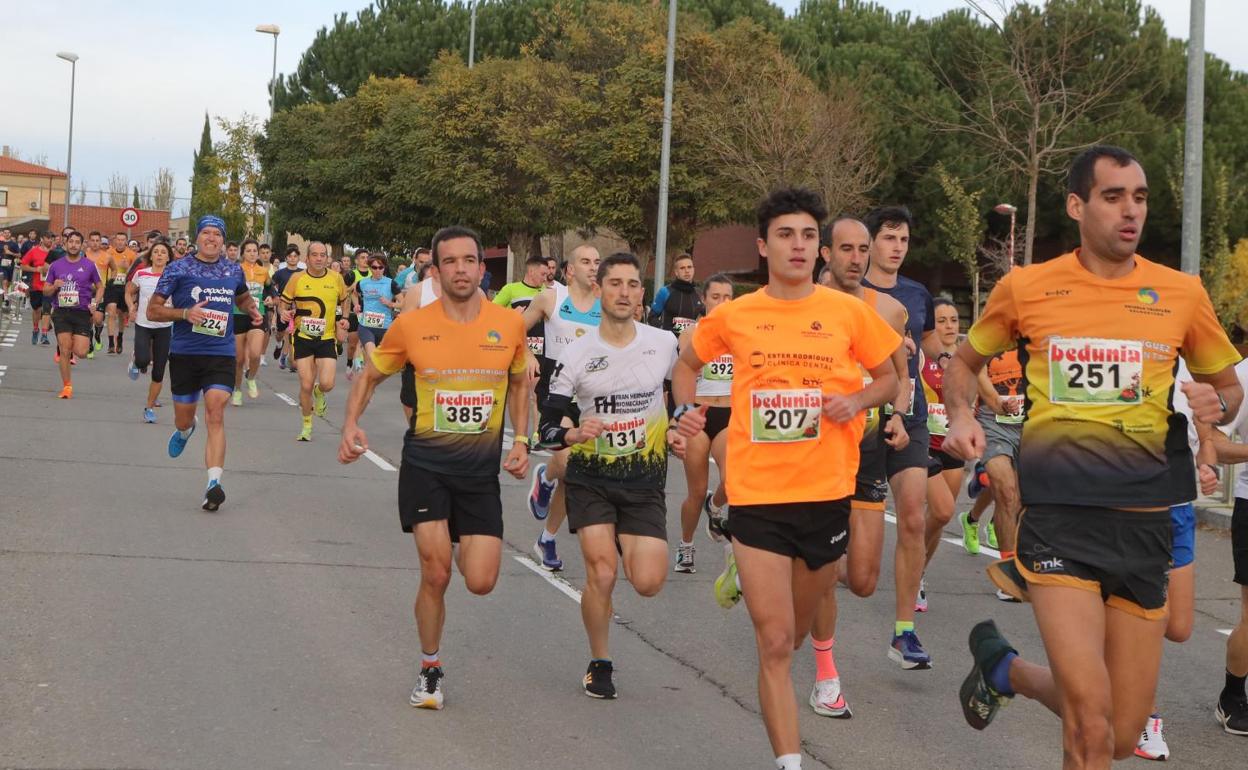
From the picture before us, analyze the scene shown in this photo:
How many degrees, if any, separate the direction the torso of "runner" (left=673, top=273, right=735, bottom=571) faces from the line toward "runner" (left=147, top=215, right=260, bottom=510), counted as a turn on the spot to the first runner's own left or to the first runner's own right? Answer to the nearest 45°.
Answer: approximately 135° to the first runner's own right

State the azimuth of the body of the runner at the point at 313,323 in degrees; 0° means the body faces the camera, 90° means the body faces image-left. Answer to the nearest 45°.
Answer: approximately 0°

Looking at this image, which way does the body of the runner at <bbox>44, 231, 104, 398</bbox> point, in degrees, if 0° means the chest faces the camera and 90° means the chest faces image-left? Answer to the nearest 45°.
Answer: approximately 0°

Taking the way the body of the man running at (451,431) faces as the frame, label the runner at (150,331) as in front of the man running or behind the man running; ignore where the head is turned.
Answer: behind

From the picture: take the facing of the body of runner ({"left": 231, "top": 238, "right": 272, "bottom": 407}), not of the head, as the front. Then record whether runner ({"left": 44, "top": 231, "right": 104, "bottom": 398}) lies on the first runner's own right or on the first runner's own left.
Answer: on the first runner's own right

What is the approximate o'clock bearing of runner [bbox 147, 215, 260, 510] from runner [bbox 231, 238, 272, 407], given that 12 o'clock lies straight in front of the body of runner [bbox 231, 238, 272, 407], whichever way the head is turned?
runner [bbox 147, 215, 260, 510] is roughly at 12 o'clock from runner [bbox 231, 238, 272, 407].
